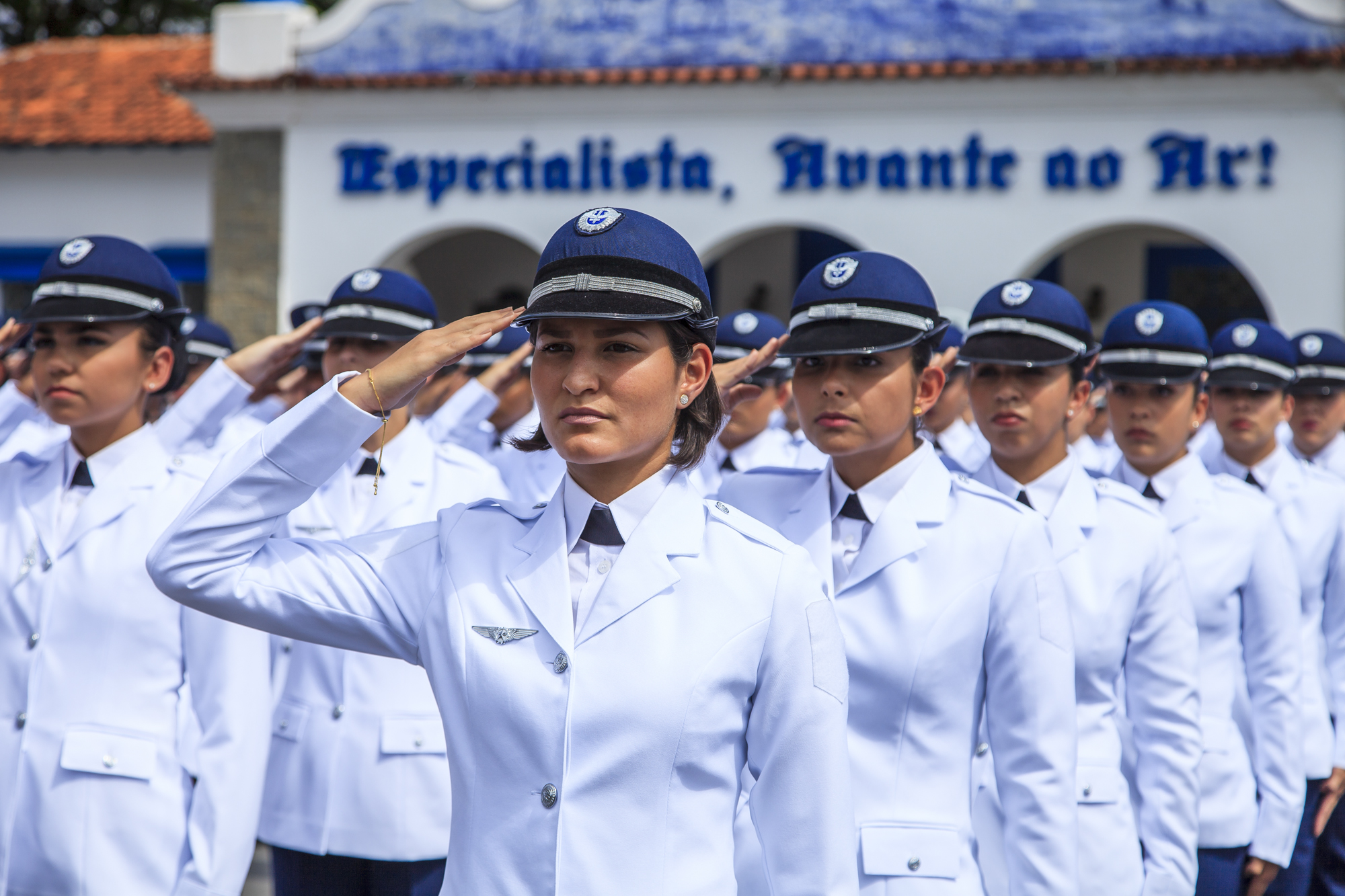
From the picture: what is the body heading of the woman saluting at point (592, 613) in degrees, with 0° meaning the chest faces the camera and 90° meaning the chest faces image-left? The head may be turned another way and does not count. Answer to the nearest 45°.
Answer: approximately 45°

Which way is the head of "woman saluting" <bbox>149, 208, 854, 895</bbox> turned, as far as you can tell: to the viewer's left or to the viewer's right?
to the viewer's left
